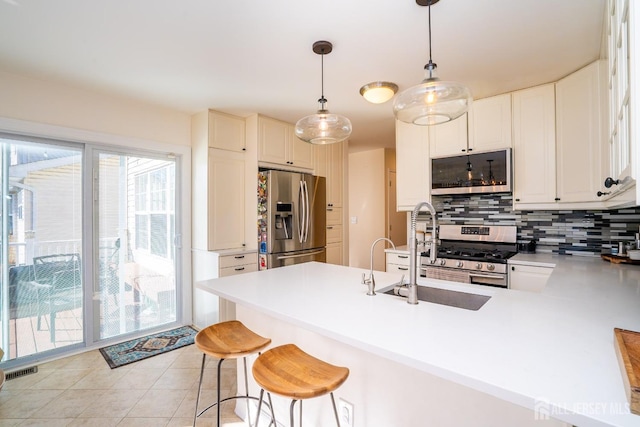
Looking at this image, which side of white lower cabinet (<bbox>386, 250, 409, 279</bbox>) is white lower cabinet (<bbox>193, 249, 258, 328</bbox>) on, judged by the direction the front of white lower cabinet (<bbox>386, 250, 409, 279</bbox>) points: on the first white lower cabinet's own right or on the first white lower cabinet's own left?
on the first white lower cabinet's own right

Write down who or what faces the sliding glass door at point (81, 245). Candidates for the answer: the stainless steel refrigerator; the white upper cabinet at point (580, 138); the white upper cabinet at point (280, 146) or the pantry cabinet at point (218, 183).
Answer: the white upper cabinet at point (580, 138)

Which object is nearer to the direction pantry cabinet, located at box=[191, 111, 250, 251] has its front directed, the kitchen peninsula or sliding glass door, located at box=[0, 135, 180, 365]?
the kitchen peninsula

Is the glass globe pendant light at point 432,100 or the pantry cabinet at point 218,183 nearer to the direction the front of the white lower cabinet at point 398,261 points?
the glass globe pendant light

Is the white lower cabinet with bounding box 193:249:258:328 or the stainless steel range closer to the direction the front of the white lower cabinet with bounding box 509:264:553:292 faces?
the white lower cabinet

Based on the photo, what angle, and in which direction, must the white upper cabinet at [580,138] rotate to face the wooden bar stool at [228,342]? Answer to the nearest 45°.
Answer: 0° — it already faces it

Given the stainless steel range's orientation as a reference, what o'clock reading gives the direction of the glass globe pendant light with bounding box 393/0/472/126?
The glass globe pendant light is roughly at 12 o'clock from the stainless steel range.

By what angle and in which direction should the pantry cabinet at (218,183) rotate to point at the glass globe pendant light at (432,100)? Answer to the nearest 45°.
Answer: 0° — it already faces it

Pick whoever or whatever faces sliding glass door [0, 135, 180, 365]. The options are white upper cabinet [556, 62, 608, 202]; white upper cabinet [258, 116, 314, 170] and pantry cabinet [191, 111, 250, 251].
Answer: white upper cabinet [556, 62, 608, 202]

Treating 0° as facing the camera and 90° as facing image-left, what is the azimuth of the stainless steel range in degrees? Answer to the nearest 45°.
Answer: approximately 0°

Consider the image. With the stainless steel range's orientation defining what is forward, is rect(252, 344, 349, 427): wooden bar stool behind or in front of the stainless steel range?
in front
